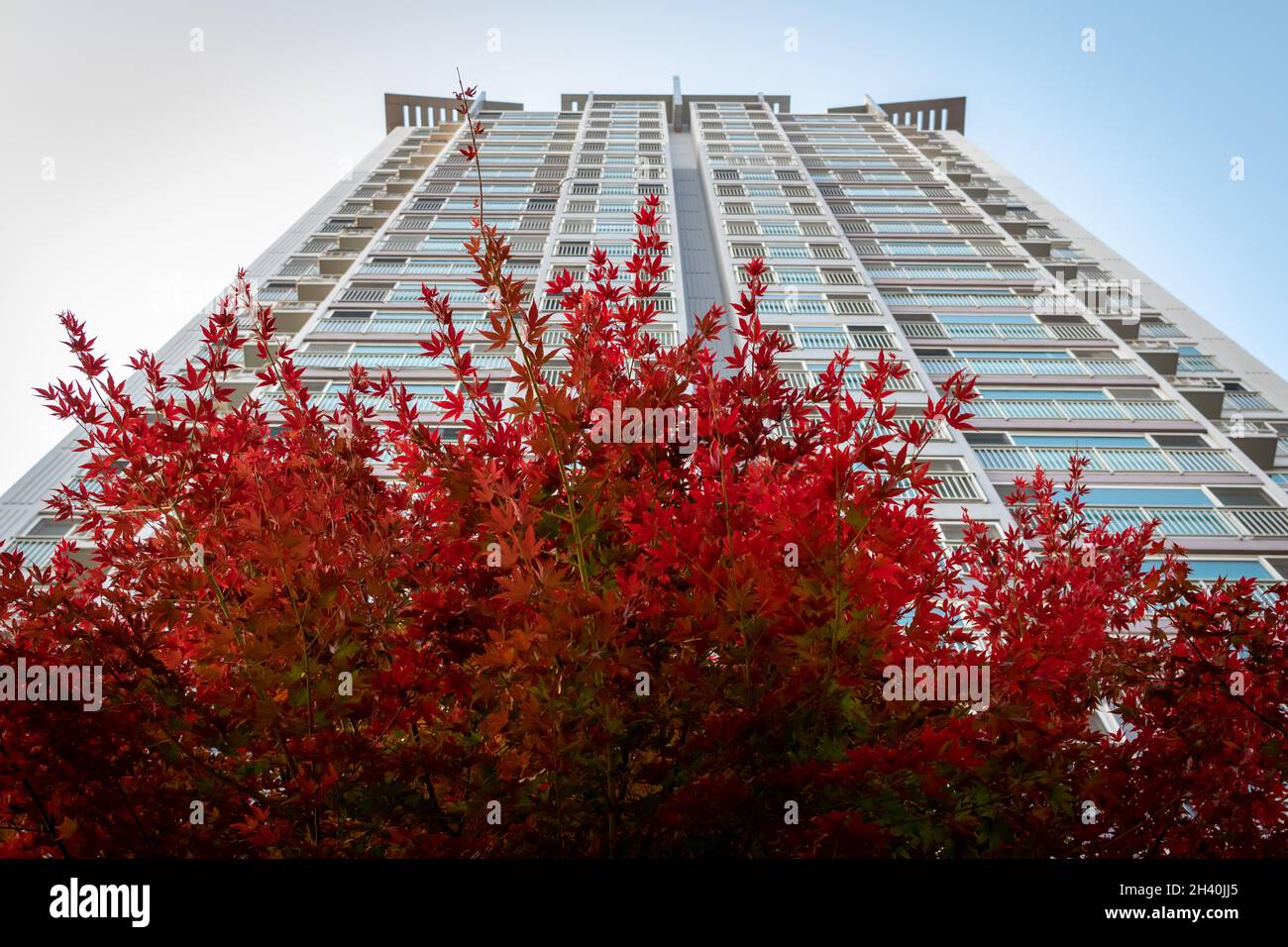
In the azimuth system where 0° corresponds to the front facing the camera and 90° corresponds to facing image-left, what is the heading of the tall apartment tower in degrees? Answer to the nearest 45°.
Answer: approximately 0°
